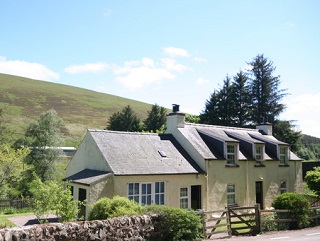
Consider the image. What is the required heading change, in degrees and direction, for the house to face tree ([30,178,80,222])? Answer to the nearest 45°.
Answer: approximately 90° to its right

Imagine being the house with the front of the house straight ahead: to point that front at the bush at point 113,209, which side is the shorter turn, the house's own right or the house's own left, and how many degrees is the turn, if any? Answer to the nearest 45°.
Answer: approximately 45° to the house's own right

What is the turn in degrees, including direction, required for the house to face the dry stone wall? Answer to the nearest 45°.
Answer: approximately 45° to its right

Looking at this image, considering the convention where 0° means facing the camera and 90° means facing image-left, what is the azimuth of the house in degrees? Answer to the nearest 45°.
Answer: approximately 315°
